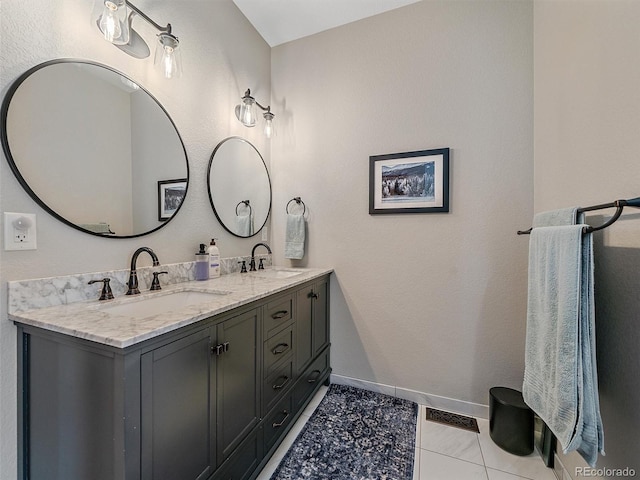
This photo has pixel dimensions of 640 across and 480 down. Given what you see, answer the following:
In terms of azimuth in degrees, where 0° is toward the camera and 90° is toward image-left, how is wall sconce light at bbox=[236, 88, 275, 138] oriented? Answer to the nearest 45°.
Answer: approximately 315°

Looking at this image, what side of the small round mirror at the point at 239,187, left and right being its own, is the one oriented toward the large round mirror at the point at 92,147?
right

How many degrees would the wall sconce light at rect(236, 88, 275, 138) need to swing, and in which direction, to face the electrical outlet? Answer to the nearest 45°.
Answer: approximately 90° to its right

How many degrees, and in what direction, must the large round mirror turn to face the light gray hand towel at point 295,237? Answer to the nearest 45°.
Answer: approximately 45° to its left

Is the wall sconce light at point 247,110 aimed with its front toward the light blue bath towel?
yes

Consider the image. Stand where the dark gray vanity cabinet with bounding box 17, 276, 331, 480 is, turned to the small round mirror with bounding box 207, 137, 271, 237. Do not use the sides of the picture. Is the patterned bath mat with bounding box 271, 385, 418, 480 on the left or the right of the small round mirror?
right

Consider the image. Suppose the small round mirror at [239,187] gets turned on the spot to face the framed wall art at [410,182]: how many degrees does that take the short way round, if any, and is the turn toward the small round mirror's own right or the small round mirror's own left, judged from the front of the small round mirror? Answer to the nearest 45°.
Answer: approximately 45° to the small round mirror's own left

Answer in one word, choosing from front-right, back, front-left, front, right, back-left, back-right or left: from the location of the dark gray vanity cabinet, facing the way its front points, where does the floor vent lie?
front-left

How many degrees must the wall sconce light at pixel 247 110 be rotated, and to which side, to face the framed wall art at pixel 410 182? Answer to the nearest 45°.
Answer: approximately 45° to its left
